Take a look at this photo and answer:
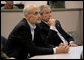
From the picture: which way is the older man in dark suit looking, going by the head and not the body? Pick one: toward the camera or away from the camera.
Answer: toward the camera

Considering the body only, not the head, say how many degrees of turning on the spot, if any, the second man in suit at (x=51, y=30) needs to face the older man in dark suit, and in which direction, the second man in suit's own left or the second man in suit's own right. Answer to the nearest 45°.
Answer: approximately 45° to the second man in suit's own right
